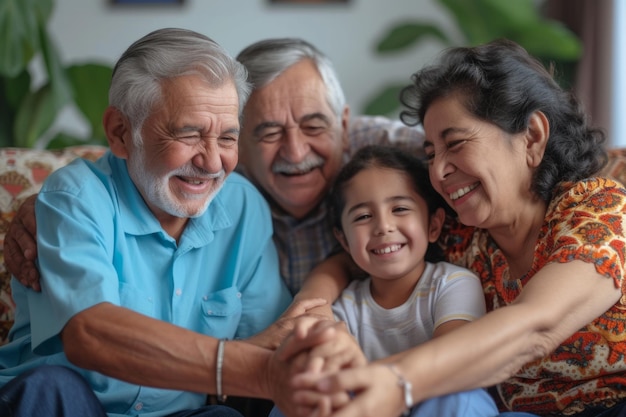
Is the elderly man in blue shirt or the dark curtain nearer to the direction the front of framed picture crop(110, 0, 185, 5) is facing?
the elderly man in blue shirt

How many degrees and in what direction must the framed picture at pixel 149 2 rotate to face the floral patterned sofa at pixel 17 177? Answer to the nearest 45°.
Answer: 0° — it already faces it

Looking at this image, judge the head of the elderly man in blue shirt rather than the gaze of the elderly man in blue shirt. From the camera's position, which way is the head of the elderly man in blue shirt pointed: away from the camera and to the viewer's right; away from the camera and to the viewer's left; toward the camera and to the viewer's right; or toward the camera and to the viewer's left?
toward the camera and to the viewer's right

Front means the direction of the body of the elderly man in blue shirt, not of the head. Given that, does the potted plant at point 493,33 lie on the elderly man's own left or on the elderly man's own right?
on the elderly man's own left

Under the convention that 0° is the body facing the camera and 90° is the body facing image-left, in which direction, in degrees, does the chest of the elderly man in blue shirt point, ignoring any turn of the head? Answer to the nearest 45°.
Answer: approximately 315°

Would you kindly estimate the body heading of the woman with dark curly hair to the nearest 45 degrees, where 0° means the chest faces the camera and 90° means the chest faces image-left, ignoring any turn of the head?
approximately 45°

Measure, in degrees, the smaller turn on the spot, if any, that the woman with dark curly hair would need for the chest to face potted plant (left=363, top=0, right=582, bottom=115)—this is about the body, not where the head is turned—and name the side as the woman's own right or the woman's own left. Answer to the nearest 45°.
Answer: approximately 135° to the woman's own right
